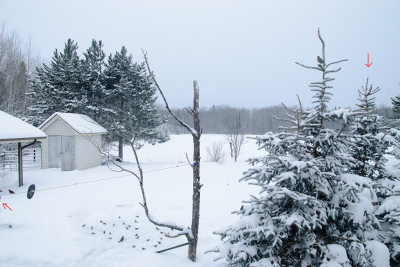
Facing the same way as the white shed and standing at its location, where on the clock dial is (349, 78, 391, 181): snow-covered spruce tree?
The snow-covered spruce tree is roughly at 10 o'clock from the white shed.

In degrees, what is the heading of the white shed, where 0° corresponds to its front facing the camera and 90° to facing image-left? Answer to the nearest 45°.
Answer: approximately 45°

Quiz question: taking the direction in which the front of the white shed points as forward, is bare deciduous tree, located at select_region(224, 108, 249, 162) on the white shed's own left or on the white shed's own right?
on the white shed's own left

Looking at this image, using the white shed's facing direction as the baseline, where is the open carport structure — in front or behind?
in front

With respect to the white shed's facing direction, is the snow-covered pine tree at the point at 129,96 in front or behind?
behind

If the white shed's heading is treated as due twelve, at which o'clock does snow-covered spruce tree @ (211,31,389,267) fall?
The snow-covered spruce tree is roughly at 10 o'clock from the white shed.

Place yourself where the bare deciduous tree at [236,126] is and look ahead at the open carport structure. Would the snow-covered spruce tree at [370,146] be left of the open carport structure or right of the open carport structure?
left

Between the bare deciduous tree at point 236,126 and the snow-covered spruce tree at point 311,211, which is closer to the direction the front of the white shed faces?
the snow-covered spruce tree
